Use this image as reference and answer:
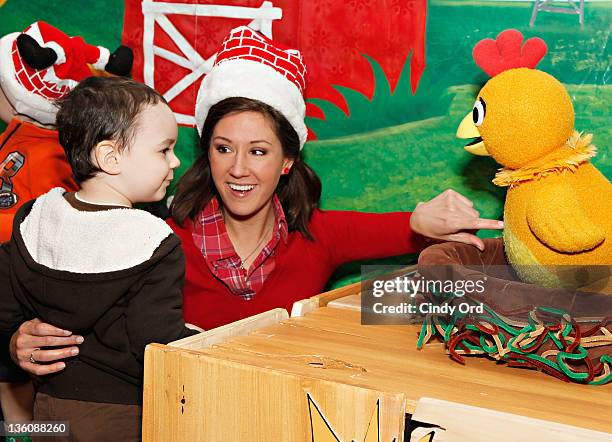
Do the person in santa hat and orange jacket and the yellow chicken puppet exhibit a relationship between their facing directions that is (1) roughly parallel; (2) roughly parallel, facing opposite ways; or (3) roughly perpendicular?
roughly perpendicular

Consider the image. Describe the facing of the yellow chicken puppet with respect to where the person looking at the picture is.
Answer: facing to the left of the viewer

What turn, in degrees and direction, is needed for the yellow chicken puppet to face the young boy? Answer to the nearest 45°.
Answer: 0° — it already faces them

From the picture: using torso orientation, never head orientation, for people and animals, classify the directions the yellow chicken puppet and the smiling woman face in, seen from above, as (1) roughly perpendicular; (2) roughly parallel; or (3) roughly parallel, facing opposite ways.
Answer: roughly perpendicular

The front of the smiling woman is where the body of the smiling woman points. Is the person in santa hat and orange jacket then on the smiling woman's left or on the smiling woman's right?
on the smiling woman's right

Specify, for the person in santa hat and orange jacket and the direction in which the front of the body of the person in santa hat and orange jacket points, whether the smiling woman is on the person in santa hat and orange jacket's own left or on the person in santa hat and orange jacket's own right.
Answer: on the person in santa hat and orange jacket's own left
